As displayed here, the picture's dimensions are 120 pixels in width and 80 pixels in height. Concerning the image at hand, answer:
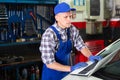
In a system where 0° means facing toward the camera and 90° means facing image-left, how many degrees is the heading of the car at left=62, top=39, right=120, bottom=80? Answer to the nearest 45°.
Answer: approximately 45°

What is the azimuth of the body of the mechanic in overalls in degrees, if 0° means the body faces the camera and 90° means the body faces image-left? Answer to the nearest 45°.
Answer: approximately 315°

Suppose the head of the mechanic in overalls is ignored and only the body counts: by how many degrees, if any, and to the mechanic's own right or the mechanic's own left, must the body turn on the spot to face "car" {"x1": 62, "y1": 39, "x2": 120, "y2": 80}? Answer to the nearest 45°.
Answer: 0° — they already face it

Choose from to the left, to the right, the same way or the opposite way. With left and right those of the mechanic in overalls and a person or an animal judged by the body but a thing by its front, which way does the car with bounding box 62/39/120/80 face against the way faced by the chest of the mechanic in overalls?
to the right
